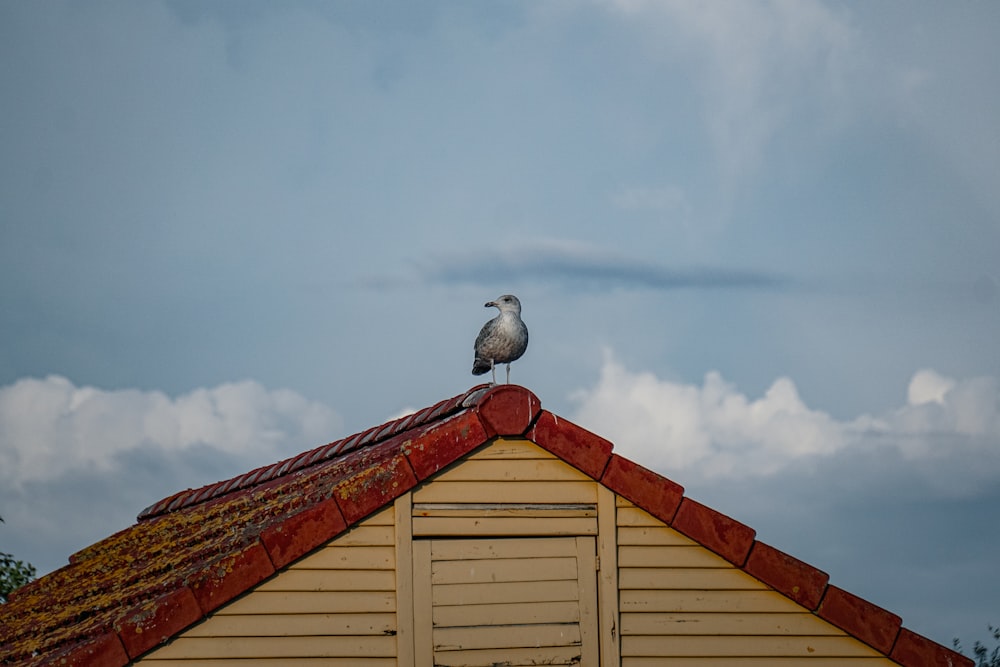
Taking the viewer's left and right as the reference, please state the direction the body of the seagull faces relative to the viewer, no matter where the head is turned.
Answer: facing the viewer and to the right of the viewer
